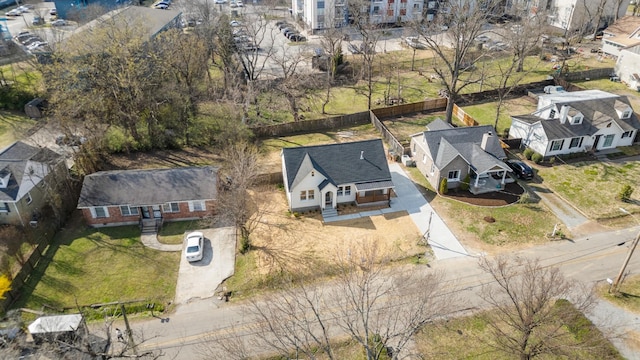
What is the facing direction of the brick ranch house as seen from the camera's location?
facing the viewer

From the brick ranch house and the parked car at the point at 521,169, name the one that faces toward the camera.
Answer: the brick ranch house

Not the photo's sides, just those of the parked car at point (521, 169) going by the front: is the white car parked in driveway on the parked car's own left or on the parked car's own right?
on the parked car's own left

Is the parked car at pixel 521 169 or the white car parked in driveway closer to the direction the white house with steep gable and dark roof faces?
the white car parked in driveway

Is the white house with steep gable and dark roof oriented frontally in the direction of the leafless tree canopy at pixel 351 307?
yes

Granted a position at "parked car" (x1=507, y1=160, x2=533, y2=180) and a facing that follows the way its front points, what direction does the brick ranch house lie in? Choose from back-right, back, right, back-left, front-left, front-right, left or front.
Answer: left

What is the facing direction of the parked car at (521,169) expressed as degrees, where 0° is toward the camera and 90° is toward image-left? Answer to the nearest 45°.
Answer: approximately 135°

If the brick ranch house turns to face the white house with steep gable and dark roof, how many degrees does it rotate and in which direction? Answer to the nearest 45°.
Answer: approximately 90° to its left

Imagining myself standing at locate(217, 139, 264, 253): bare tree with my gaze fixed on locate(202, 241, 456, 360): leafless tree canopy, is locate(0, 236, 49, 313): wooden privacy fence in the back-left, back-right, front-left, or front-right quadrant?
back-right

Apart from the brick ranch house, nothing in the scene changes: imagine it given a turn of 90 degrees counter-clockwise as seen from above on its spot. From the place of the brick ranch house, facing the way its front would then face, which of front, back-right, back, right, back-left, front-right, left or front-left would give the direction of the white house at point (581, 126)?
front

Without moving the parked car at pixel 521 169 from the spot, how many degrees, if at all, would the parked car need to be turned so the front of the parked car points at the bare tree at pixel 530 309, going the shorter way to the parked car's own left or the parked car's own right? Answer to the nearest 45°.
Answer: approximately 135° to the parked car's own left

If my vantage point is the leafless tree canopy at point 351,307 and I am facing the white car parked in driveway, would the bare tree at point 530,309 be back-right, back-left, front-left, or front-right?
back-right

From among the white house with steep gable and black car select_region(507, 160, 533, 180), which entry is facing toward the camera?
the white house with steep gable and dark roof

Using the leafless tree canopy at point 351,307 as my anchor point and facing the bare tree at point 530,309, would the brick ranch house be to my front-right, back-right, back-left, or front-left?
back-left

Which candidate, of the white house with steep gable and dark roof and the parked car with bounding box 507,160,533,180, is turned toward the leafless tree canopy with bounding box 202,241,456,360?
the white house with steep gable and dark roof

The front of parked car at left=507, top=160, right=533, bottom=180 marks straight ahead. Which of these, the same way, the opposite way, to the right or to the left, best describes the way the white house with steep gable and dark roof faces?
the opposite way

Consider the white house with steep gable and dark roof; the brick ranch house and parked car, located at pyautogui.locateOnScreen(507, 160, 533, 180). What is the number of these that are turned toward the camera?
2

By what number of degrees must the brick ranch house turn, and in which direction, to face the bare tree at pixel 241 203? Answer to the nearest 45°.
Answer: approximately 45° to its left
